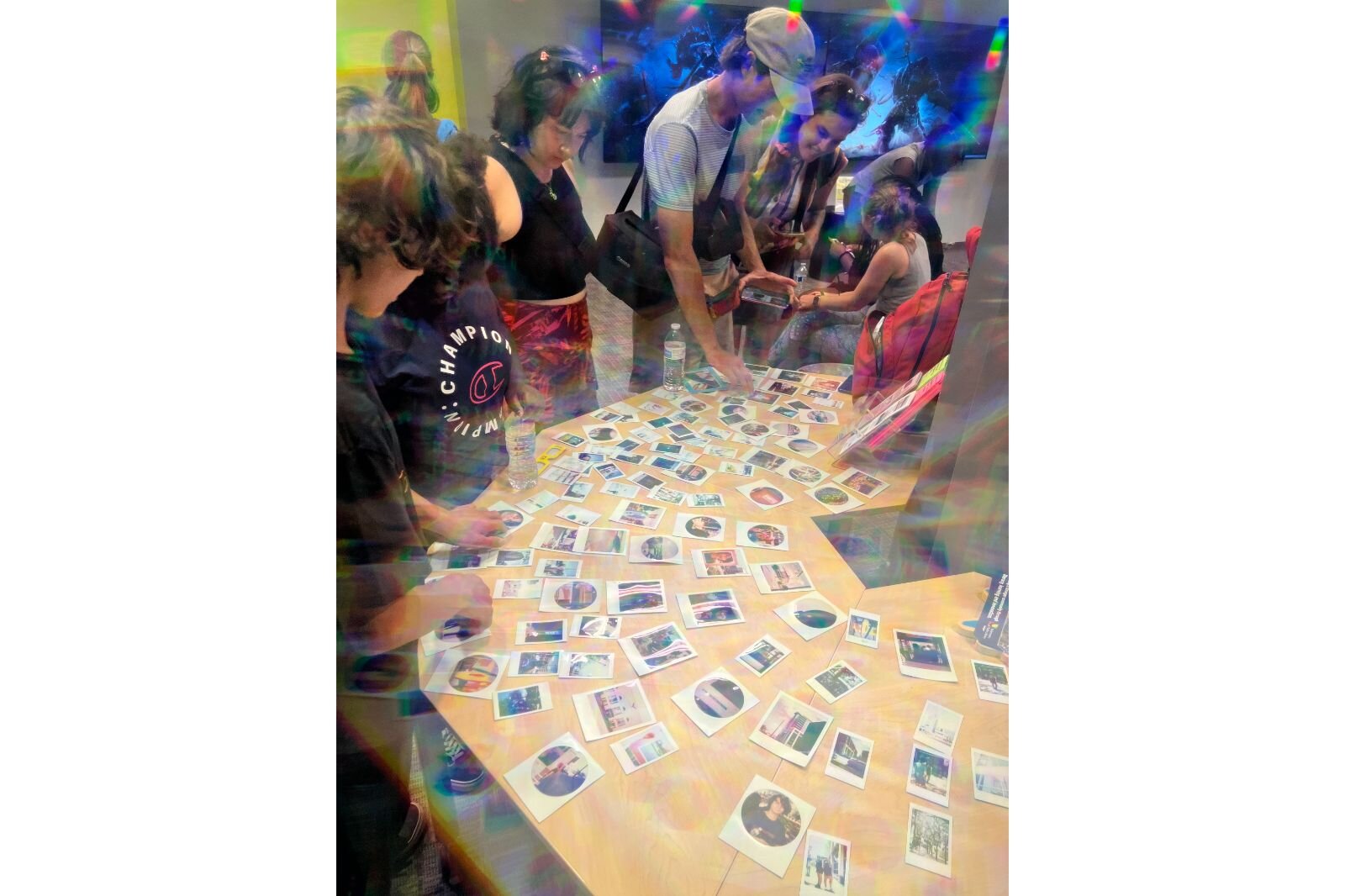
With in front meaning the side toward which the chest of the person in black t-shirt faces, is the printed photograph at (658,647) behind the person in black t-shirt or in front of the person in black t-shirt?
in front

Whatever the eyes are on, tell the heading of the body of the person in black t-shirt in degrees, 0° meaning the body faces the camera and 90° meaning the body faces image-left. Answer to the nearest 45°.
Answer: approximately 270°

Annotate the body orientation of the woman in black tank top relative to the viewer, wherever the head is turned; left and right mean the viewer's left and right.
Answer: facing the viewer and to the right of the viewer

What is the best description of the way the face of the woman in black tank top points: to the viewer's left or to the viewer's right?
to the viewer's right

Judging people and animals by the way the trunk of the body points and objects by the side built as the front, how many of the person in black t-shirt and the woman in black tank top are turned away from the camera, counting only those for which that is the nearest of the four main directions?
0

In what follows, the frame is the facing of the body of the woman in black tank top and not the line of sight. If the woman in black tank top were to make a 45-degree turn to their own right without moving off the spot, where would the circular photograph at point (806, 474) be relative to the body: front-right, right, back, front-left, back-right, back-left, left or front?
left
